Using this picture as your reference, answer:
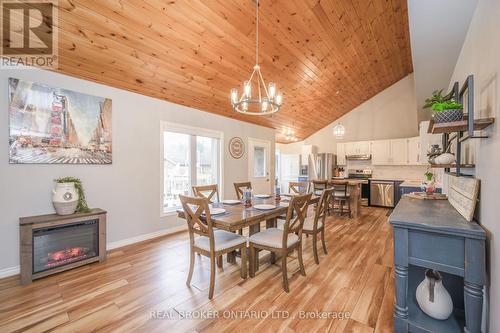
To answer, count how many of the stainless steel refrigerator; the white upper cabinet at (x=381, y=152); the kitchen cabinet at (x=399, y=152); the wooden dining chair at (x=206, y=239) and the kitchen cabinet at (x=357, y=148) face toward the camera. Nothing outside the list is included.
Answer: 4

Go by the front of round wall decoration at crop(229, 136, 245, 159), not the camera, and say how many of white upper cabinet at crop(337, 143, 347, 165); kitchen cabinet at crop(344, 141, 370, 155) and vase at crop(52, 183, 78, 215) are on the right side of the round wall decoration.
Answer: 1

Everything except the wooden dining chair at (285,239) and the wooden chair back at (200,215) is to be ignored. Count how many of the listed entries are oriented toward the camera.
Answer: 0

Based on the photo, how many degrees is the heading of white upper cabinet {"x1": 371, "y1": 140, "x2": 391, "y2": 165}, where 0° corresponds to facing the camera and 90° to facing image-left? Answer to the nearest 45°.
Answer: approximately 0°

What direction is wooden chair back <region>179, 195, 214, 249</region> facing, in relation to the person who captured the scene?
facing away from the viewer and to the right of the viewer

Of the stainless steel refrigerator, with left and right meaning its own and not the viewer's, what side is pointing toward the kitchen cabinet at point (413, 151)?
left
